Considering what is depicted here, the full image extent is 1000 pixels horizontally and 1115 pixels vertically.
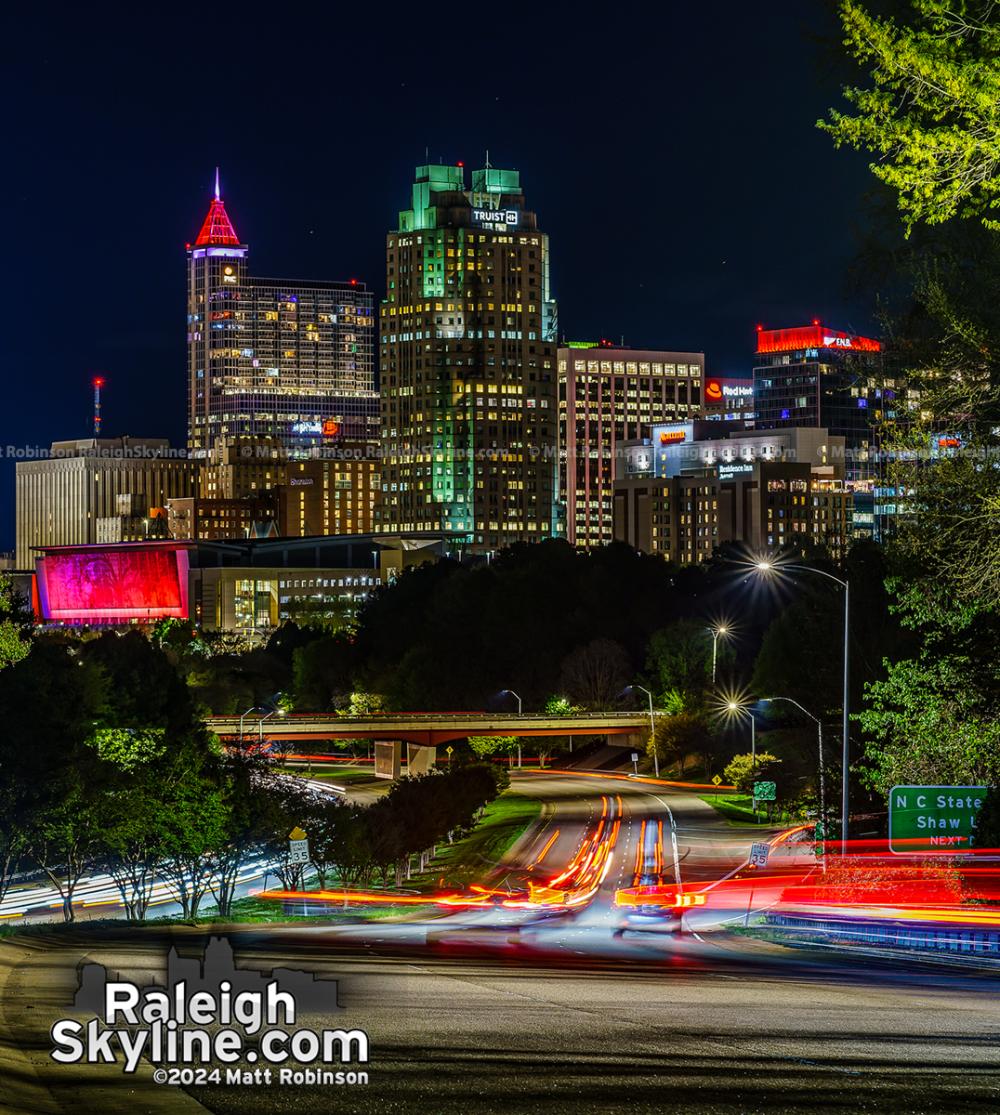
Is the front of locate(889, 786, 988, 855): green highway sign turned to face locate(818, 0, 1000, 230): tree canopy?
yes

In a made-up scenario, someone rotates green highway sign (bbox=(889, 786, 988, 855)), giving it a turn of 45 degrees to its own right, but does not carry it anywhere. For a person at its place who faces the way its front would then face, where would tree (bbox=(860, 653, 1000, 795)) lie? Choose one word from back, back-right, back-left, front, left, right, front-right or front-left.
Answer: back-right

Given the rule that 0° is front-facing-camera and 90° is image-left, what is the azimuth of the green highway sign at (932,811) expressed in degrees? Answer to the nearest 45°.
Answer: approximately 0°
